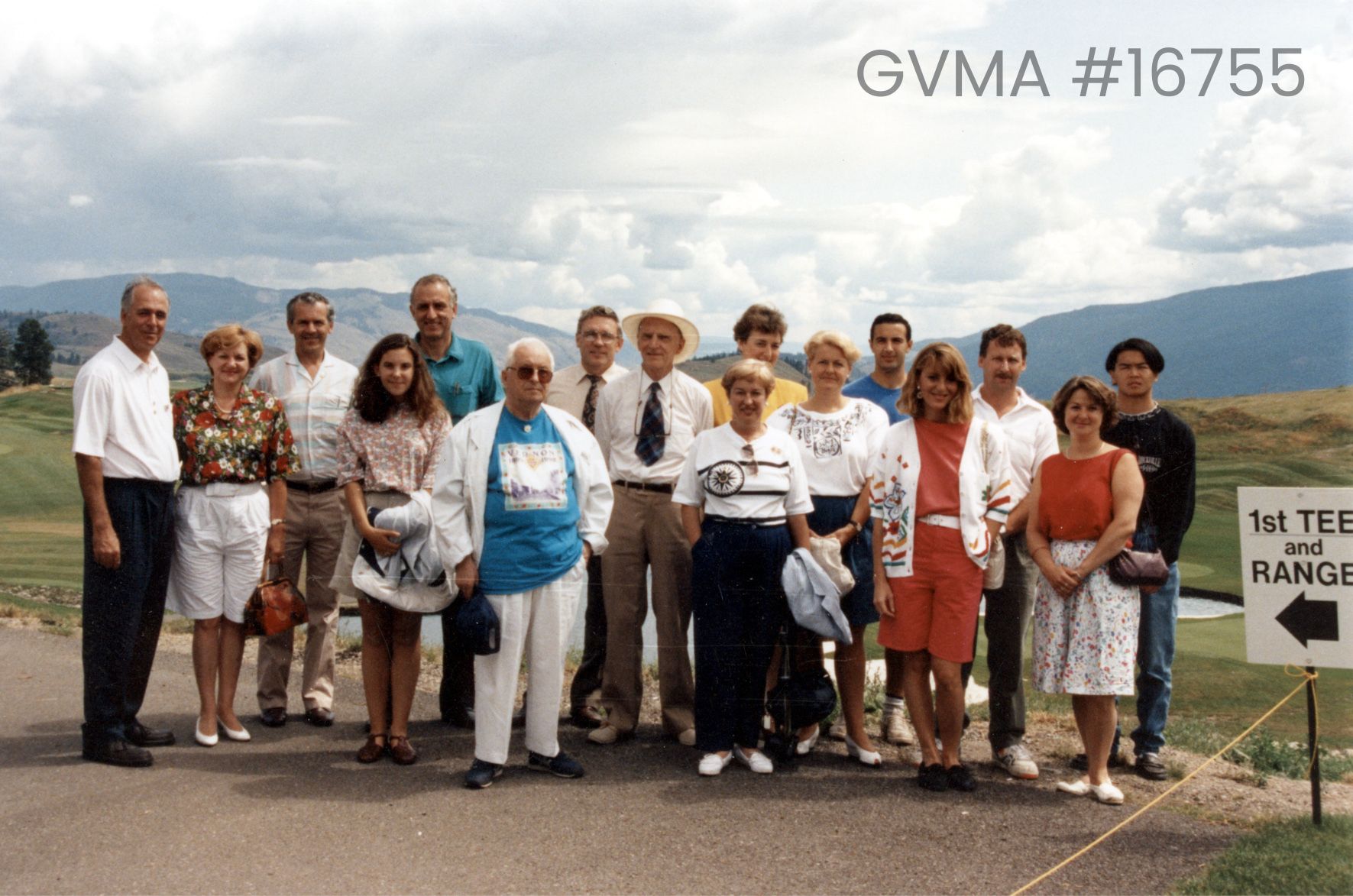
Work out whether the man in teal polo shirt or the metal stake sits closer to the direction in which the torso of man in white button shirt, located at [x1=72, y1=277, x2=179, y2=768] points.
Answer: the metal stake

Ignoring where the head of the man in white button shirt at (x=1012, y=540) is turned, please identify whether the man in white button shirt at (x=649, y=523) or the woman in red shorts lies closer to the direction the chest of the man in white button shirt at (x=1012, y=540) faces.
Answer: the woman in red shorts

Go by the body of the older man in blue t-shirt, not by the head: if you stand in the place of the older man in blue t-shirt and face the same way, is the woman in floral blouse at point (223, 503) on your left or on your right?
on your right

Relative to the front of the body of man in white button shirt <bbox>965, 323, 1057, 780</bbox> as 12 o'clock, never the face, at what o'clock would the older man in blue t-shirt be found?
The older man in blue t-shirt is roughly at 2 o'clock from the man in white button shirt.

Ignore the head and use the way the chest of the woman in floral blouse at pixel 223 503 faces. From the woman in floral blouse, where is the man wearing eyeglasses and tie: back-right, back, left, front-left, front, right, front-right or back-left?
left

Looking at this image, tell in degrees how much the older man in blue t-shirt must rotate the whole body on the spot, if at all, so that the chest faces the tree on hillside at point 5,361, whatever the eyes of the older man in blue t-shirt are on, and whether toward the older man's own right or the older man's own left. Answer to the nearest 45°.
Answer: approximately 135° to the older man's own right

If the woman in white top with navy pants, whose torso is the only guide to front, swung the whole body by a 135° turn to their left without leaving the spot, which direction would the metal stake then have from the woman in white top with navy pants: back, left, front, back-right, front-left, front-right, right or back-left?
front-right

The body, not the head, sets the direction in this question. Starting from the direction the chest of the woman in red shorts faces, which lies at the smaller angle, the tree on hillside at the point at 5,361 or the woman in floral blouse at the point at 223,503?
the woman in floral blouse

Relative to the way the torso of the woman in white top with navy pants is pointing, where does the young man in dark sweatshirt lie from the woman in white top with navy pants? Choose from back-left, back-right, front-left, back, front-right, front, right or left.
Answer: left

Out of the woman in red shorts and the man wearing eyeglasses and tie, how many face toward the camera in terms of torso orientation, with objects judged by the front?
2

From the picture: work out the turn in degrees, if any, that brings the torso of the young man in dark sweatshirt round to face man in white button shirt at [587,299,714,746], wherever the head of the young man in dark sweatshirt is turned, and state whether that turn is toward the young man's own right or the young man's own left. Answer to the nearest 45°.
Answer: approximately 90° to the young man's own right
